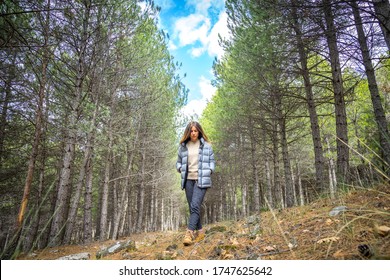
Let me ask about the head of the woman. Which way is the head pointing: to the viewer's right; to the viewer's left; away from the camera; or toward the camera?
toward the camera

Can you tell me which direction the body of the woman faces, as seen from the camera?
toward the camera

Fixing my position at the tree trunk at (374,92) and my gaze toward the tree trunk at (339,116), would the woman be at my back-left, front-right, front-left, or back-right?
front-left

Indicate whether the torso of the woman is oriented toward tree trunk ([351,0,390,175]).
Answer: no

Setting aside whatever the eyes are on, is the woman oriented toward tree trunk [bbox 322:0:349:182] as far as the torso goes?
no
